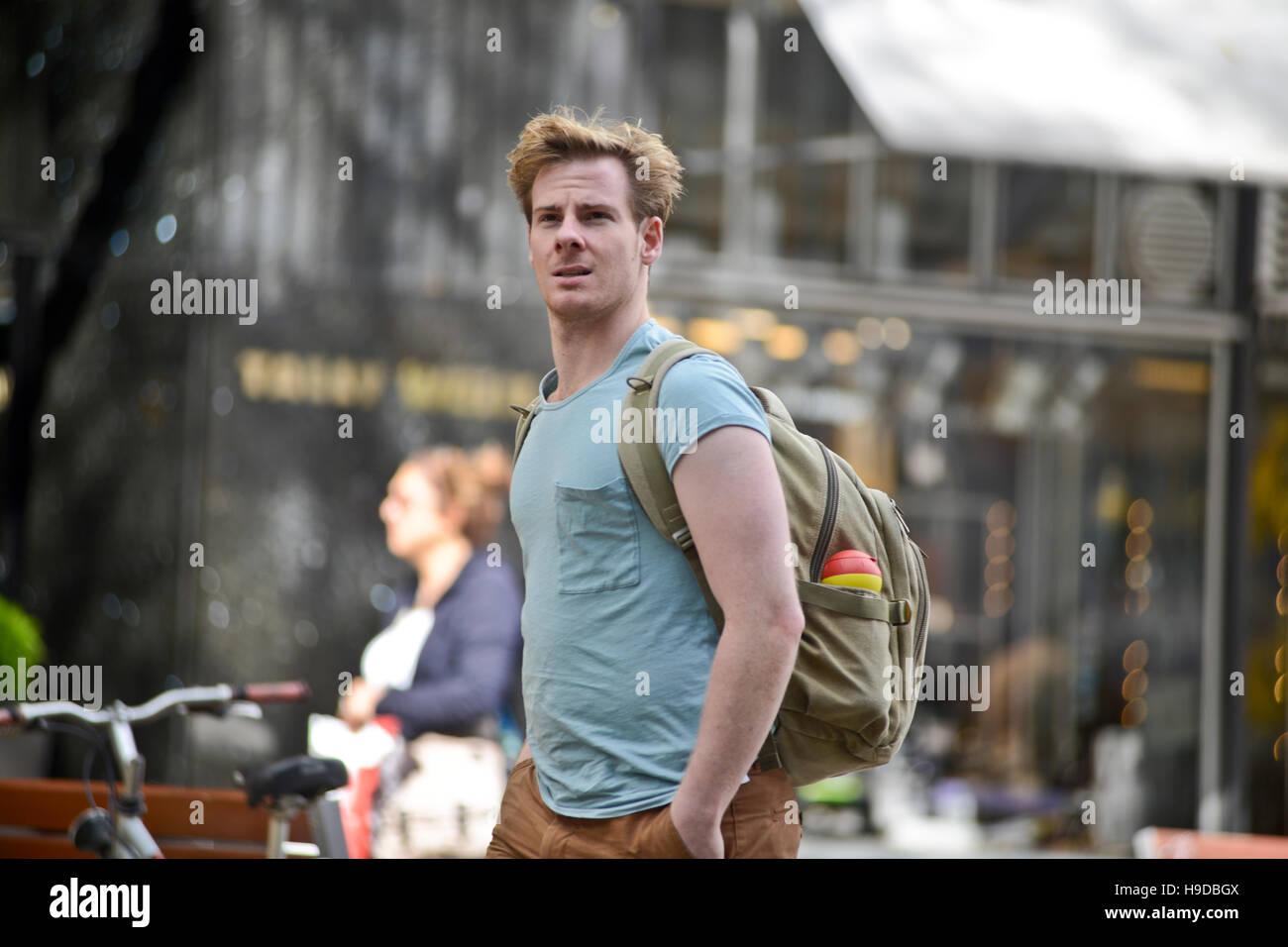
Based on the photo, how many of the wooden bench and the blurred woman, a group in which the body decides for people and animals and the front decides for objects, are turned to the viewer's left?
1

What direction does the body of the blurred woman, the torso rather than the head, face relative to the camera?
to the viewer's left

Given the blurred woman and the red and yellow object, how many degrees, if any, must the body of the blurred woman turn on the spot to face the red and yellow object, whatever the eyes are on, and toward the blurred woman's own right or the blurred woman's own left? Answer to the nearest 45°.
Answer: approximately 90° to the blurred woman's own left

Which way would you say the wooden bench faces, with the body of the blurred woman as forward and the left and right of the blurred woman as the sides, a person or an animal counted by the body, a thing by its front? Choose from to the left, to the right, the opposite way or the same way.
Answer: to the left

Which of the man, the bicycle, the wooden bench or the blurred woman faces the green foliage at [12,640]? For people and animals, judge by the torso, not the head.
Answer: the blurred woman

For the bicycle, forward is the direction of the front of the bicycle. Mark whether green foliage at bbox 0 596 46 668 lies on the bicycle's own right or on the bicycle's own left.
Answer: on the bicycle's own right

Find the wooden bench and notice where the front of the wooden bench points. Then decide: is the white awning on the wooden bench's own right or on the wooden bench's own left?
on the wooden bench's own left

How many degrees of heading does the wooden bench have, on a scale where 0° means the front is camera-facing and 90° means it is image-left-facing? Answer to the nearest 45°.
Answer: approximately 0°

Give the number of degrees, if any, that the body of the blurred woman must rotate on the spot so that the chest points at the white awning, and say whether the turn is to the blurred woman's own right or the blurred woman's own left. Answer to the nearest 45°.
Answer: approximately 180°
